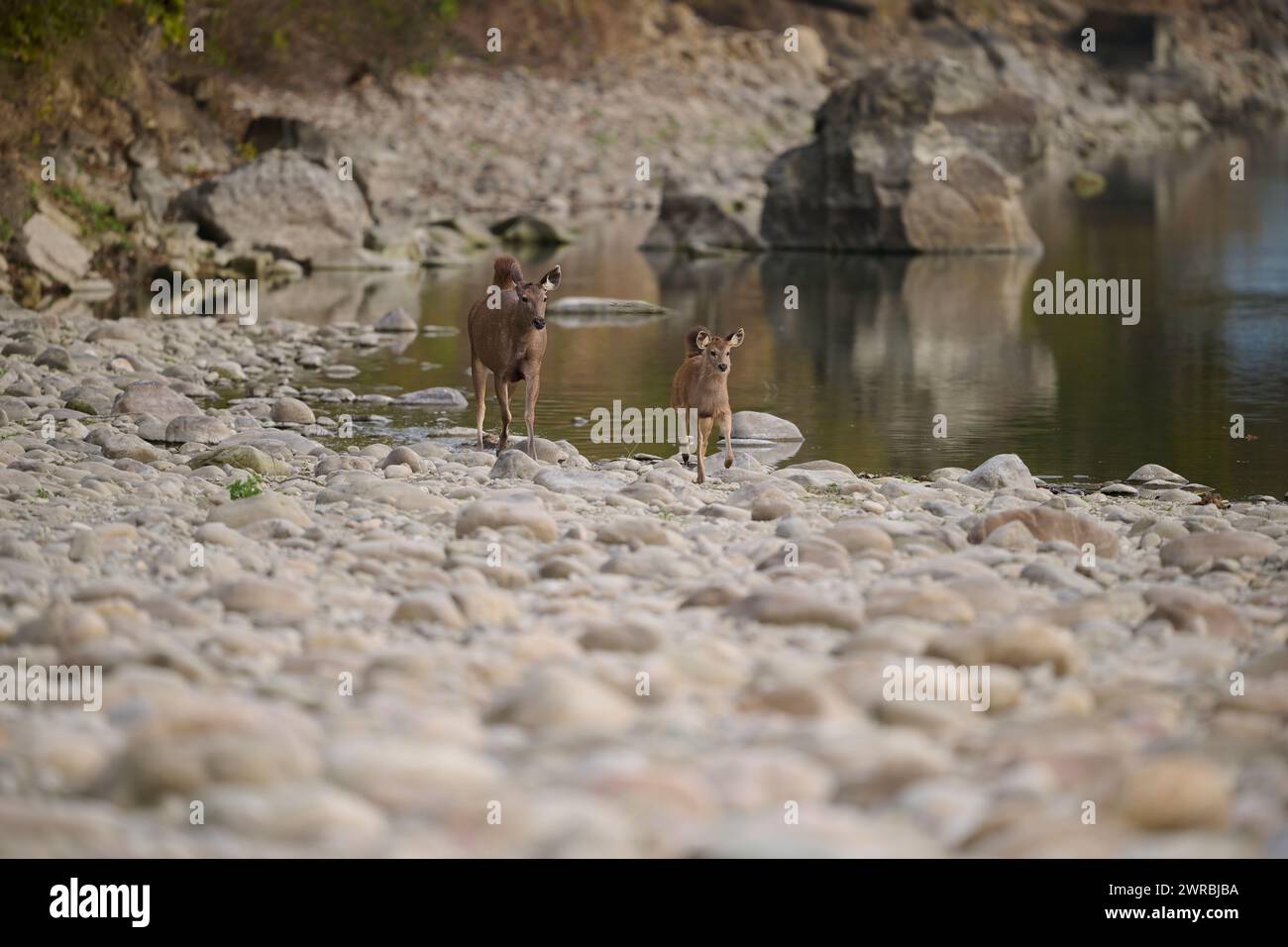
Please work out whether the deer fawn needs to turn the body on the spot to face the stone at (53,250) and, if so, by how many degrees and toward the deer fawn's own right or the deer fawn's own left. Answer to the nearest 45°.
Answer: approximately 180°

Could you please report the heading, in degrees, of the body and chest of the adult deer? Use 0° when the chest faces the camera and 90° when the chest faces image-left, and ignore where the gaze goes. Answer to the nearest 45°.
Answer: approximately 315°

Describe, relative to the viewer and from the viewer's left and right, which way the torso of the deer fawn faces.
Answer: facing the viewer and to the right of the viewer

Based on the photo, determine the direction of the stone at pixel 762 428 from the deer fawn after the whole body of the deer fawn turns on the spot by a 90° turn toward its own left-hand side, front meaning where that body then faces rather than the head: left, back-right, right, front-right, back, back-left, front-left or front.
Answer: front-left

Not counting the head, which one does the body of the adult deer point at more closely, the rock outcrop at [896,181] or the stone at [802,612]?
the stone

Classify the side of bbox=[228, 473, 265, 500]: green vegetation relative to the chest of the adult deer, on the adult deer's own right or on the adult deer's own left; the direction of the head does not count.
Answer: on the adult deer's own right

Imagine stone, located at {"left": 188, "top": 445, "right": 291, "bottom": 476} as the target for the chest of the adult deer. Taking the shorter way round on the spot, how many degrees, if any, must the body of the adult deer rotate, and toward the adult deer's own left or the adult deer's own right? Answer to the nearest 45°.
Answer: approximately 135° to the adult deer's own right

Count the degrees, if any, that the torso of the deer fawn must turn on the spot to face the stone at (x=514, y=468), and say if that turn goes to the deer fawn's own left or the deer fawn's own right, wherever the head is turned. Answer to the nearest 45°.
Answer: approximately 135° to the deer fawn's own right

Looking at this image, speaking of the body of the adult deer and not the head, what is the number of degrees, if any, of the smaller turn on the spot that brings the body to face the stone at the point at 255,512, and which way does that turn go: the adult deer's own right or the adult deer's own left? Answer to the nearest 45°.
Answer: approximately 90° to the adult deer's own right

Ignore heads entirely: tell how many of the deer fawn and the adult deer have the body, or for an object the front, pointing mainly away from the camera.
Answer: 0

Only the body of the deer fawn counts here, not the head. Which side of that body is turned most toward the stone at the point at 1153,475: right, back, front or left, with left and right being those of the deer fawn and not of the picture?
left

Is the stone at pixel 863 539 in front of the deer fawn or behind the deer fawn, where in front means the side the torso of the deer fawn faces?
in front
